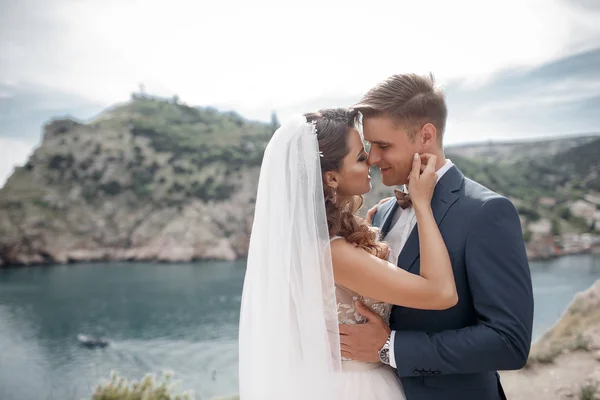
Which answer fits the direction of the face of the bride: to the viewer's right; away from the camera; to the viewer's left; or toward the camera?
to the viewer's right

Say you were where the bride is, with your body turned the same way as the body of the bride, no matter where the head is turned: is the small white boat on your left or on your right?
on your left

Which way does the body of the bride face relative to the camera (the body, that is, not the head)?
to the viewer's right

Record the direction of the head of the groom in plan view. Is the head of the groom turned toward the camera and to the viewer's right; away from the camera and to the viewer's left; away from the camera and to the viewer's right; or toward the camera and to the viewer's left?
toward the camera and to the viewer's left
